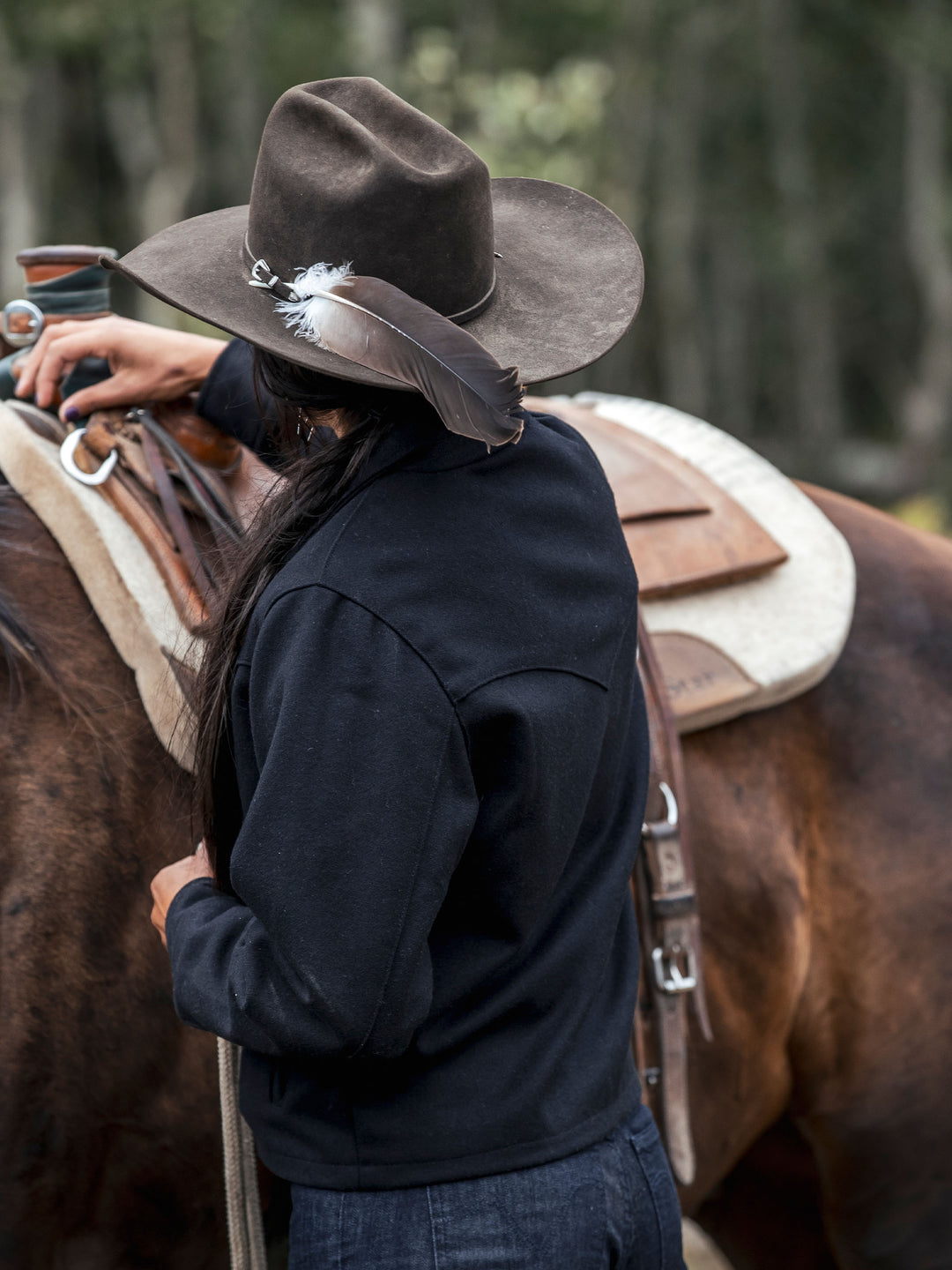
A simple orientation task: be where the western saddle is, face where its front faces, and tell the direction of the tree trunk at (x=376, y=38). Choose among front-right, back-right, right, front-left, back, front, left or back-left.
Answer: right

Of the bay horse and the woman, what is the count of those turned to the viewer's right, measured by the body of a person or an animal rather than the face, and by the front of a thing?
0

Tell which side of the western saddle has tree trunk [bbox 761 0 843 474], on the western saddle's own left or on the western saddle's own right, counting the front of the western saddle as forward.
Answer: on the western saddle's own right

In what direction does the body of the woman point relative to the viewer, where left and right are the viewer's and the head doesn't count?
facing away from the viewer and to the left of the viewer

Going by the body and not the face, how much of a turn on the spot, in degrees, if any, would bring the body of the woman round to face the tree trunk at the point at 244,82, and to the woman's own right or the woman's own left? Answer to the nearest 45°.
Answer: approximately 45° to the woman's own right

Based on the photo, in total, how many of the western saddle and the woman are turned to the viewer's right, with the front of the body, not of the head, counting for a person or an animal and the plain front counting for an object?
0

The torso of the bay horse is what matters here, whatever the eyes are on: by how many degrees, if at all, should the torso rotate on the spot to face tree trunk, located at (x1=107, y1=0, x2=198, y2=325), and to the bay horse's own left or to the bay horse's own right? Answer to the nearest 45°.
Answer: approximately 90° to the bay horse's own right

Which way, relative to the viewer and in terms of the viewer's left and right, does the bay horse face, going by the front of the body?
facing to the left of the viewer

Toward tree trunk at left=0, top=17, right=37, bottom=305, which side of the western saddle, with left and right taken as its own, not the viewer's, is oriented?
right

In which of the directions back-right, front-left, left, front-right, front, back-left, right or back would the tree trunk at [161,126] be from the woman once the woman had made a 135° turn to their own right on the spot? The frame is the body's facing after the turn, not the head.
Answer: left

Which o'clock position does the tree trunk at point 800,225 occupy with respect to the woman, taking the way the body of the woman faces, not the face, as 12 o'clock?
The tree trunk is roughly at 2 o'clock from the woman.

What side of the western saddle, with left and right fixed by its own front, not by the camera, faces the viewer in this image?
left
